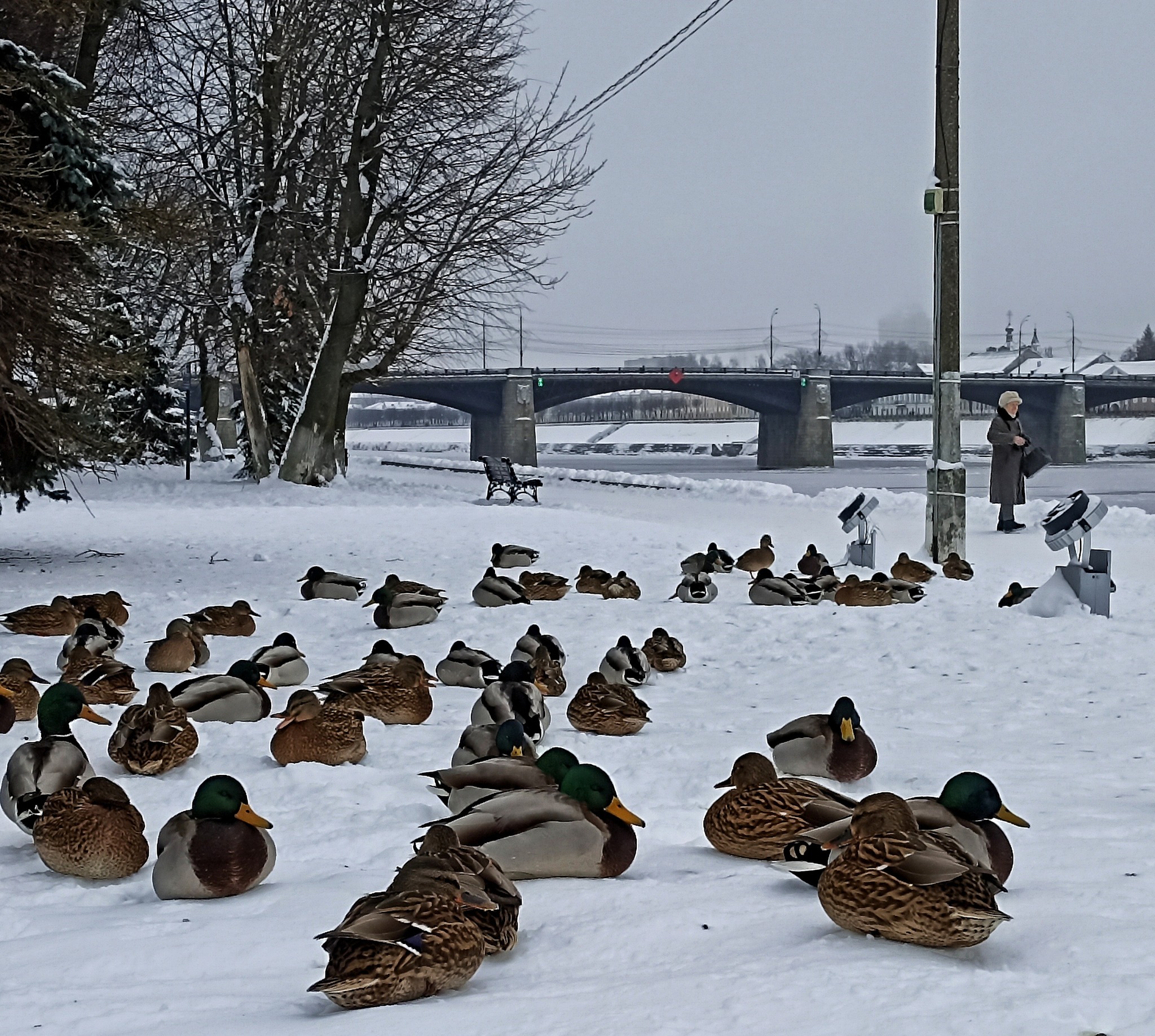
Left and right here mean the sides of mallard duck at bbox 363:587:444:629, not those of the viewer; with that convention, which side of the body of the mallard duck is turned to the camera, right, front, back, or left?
left

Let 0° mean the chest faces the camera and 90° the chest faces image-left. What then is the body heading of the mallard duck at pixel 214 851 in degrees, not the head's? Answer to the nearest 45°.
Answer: approximately 315°

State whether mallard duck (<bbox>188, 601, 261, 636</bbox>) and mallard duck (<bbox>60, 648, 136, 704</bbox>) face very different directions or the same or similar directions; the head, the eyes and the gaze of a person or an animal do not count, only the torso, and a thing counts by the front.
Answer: very different directions

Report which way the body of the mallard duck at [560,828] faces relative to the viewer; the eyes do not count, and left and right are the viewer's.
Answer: facing to the right of the viewer

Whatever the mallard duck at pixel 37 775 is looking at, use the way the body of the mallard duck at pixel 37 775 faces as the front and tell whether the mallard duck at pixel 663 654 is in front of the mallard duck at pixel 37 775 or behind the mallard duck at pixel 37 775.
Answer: in front

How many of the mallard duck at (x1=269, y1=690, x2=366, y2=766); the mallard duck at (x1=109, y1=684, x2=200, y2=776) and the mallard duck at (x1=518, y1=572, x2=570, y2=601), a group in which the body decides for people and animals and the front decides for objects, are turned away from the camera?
1

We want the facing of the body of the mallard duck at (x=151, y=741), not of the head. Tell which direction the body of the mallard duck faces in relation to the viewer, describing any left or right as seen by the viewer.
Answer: facing away from the viewer

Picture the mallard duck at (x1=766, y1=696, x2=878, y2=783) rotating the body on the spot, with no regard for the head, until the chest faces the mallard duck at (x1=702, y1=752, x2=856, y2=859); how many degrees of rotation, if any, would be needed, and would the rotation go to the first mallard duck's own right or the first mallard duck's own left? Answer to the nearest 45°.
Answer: approximately 45° to the first mallard duck's own right

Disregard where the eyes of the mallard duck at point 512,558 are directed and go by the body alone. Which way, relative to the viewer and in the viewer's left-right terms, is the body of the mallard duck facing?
facing to the left of the viewer

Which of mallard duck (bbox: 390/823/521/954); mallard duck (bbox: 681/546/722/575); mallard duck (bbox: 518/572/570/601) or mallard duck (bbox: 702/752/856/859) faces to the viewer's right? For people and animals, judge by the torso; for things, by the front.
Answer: mallard duck (bbox: 681/546/722/575)

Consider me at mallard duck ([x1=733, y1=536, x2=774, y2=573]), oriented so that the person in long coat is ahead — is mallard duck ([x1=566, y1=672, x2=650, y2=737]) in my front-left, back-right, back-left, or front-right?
back-right

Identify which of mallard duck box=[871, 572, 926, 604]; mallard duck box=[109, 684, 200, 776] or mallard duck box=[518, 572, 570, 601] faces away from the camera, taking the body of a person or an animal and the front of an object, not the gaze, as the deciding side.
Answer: mallard duck box=[109, 684, 200, 776]

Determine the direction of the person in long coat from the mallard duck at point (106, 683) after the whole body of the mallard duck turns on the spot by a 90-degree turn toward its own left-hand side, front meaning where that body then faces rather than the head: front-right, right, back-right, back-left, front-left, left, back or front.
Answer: back-left

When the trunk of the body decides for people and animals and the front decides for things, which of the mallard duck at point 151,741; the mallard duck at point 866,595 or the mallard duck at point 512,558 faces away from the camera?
the mallard duck at point 151,741

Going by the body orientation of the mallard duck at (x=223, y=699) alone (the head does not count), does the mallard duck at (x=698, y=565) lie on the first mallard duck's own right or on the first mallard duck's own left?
on the first mallard duck's own left
